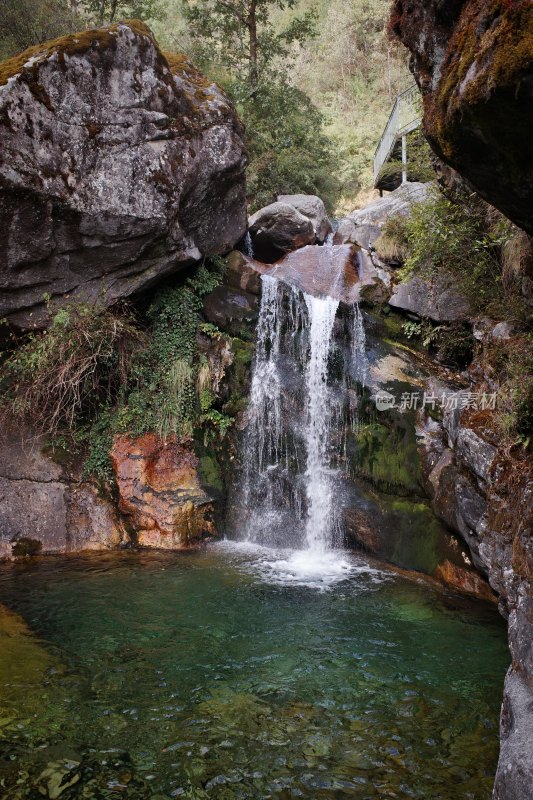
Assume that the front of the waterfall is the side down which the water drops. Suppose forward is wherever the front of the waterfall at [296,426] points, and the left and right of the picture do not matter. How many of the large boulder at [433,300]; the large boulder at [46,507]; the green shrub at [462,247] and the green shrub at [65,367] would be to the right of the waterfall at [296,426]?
2

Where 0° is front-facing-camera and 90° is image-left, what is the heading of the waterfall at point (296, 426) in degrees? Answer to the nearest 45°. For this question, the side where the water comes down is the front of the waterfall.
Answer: approximately 0°

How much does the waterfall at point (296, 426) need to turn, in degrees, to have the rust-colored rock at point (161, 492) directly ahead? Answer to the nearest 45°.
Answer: approximately 90° to its right

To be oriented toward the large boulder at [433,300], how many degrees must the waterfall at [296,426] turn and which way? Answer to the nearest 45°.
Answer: approximately 90° to its left

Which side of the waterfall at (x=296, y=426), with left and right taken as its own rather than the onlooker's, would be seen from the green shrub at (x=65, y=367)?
right

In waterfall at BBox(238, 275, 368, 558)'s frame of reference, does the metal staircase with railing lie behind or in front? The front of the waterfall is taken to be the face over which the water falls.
behind

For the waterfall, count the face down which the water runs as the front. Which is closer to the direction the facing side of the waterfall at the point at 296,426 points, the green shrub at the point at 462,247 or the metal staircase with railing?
the green shrub

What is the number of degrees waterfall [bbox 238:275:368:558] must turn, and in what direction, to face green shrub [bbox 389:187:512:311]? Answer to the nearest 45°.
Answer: approximately 45° to its left

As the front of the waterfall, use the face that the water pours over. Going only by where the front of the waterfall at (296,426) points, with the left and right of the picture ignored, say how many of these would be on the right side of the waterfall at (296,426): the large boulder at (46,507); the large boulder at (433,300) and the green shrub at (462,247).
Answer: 1

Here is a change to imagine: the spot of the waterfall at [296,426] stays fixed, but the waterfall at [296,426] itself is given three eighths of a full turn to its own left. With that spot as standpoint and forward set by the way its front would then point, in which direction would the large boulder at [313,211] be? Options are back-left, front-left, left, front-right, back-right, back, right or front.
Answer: front-left
